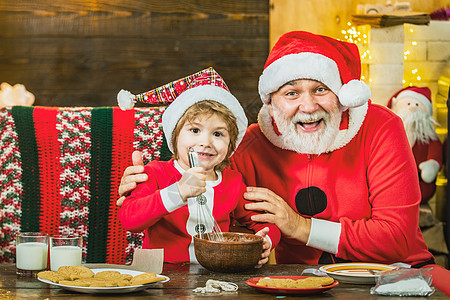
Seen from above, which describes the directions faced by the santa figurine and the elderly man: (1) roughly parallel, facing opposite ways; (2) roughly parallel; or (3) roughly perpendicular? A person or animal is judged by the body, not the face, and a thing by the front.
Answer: roughly parallel

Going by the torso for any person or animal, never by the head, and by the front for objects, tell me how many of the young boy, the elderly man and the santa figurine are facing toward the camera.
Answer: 3

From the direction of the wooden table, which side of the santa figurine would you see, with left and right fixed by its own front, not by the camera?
front

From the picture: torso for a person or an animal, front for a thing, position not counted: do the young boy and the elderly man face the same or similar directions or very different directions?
same or similar directions

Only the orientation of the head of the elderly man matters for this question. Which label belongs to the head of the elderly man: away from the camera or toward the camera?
toward the camera

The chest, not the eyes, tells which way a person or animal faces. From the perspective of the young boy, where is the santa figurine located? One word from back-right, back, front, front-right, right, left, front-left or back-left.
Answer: back-left

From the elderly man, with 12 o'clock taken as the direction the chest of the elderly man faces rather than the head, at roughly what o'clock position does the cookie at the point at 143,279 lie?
The cookie is roughly at 1 o'clock from the elderly man.

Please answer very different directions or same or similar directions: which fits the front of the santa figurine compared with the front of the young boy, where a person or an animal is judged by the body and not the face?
same or similar directions

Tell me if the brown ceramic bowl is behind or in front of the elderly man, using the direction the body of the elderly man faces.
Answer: in front

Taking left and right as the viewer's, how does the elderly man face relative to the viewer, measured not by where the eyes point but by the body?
facing the viewer

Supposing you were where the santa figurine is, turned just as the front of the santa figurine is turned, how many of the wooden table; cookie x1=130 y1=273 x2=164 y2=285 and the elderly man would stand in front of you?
3

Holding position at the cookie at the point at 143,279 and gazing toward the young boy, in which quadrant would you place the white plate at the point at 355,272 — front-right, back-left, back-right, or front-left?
front-right

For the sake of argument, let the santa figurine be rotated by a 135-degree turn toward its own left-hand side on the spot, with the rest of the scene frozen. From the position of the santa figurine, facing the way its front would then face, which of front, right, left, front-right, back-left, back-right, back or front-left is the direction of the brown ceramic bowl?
back-right
